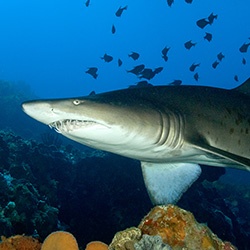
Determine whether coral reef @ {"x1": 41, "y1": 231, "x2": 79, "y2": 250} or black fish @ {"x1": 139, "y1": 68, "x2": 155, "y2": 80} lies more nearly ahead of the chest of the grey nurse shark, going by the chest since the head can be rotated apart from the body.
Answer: the coral reef

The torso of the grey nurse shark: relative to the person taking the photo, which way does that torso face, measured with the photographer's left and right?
facing to the left of the viewer
